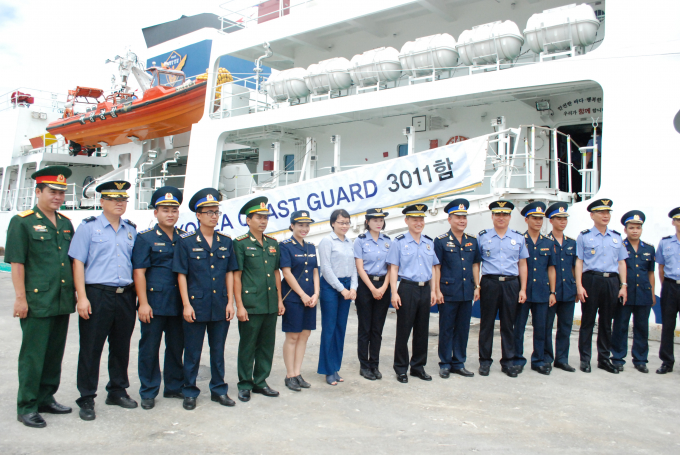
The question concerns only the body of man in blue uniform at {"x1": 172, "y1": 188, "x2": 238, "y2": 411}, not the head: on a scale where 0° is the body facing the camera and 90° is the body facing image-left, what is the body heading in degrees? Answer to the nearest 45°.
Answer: approximately 315°

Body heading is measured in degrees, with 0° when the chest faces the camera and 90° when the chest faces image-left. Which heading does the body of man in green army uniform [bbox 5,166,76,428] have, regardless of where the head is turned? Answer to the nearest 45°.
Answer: approximately 315°

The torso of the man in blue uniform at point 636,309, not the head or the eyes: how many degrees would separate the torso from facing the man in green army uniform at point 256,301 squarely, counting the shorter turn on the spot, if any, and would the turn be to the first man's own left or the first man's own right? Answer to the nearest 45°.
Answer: approximately 45° to the first man's own right

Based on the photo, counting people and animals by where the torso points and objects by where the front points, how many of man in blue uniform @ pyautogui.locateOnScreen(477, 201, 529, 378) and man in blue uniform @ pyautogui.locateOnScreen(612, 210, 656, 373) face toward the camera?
2

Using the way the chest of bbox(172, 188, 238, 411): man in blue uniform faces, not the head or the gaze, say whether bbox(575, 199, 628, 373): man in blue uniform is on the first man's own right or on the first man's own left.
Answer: on the first man's own left

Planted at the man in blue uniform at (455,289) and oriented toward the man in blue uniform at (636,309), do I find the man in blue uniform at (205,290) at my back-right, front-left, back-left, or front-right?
back-right
